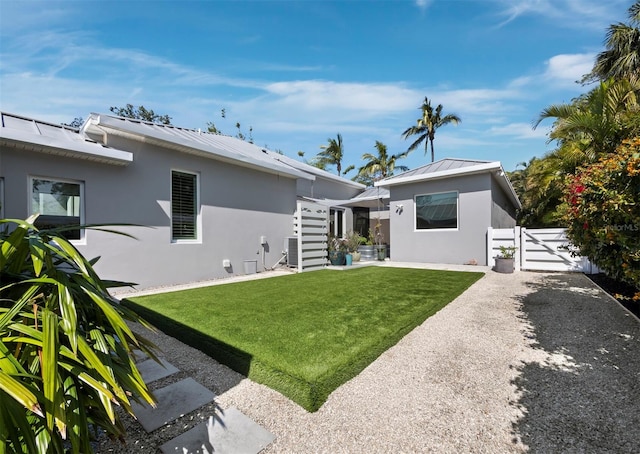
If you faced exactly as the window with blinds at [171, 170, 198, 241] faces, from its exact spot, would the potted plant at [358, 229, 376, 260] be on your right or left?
on your left

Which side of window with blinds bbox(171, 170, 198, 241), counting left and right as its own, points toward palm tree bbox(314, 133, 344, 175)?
left

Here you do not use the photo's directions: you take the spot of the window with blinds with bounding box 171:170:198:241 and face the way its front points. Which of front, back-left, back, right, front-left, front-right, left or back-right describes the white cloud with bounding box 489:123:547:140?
front-left

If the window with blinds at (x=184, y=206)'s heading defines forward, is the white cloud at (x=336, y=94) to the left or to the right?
on its left

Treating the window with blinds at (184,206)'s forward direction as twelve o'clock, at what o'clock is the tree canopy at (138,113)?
The tree canopy is roughly at 7 o'clock from the window with blinds.

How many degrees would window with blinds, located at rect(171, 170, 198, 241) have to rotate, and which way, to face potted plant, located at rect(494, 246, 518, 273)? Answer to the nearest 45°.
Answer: approximately 45° to its left

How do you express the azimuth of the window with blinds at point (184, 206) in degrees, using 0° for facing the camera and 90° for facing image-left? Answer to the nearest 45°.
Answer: approximately 315°

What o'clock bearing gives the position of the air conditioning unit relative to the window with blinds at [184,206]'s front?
The air conditioning unit is roughly at 10 o'clock from the window with blinds.

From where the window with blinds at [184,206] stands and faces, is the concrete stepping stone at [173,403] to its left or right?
on its right

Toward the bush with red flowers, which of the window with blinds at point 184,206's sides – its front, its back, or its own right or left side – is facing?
front

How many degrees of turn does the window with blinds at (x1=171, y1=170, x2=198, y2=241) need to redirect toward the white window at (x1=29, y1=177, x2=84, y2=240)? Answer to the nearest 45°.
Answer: approximately 90° to its right

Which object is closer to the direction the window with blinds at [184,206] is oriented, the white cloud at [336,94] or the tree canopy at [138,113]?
the white cloud

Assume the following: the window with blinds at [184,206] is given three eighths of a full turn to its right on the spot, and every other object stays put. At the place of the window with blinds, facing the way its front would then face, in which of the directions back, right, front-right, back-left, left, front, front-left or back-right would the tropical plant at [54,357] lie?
left

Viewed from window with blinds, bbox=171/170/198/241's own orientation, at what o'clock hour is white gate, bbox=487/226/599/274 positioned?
The white gate is roughly at 11 o'clock from the window with blinds.

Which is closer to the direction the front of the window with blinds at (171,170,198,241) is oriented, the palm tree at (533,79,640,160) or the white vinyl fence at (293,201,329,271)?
the palm tree
